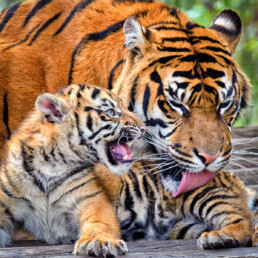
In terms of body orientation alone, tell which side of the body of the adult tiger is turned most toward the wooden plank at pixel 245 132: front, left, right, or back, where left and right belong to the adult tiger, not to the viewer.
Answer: left

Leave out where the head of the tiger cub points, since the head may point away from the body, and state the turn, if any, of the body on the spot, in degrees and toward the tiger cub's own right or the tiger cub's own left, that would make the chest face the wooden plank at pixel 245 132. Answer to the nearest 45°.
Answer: approximately 90° to the tiger cub's own left

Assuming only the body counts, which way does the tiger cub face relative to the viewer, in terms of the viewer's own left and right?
facing the viewer and to the right of the viewer

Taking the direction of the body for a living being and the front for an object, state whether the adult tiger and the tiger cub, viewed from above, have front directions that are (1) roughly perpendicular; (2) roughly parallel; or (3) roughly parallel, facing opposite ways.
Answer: roughly parallel
